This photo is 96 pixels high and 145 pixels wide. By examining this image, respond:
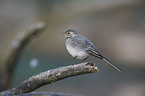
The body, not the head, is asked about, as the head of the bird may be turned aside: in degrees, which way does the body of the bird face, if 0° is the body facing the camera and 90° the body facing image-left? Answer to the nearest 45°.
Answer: approximately 90°

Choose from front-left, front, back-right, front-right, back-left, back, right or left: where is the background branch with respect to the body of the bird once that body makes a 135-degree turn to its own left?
back
